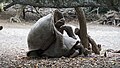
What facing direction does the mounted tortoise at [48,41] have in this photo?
to the viewer's right

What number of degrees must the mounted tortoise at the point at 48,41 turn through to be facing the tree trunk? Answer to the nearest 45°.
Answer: approximately 45° to its left
